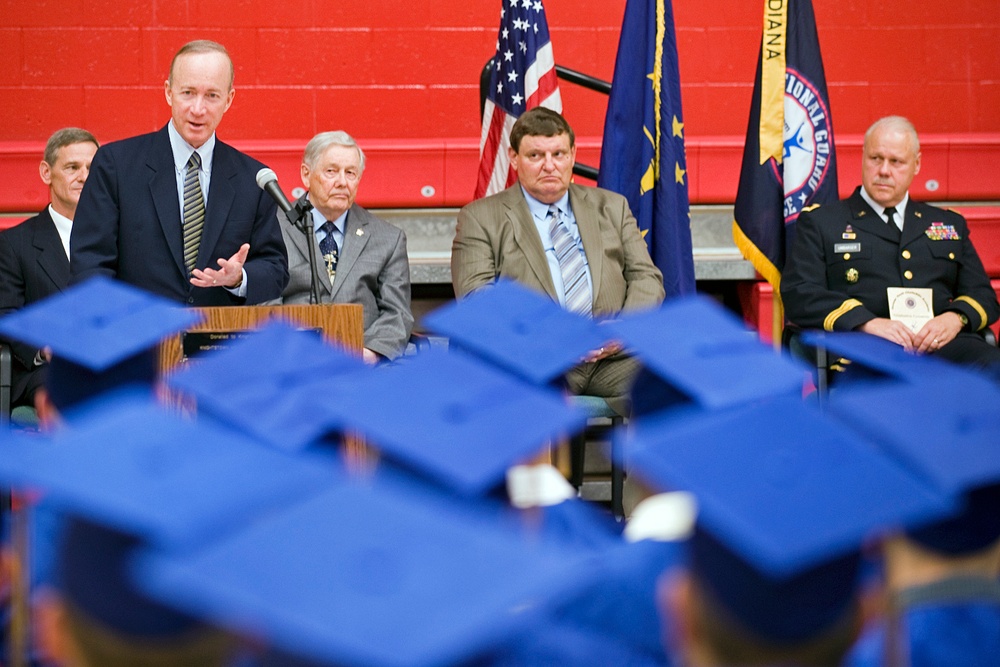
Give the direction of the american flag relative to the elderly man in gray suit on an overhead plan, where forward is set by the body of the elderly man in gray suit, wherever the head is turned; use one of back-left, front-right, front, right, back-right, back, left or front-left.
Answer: back-left

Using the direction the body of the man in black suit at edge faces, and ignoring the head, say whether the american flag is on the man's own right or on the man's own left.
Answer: on the man's own left

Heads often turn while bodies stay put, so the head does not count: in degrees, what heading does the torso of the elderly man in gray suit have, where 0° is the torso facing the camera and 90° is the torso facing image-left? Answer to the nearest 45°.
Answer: approximately 0°

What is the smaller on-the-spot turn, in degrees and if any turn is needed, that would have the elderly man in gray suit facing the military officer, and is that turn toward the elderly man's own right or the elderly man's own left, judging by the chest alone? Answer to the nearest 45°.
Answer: approximately 90° to the elderly man's own left

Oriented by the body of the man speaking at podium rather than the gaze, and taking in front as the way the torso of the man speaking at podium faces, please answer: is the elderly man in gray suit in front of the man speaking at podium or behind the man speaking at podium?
behind

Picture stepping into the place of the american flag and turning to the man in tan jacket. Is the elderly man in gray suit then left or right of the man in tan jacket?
right

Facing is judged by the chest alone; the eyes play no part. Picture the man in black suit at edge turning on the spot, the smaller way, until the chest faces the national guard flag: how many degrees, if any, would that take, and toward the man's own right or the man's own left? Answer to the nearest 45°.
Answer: approximately 45° to the man's own left

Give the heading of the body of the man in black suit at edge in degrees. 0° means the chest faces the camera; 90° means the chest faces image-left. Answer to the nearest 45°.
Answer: approximately 315°

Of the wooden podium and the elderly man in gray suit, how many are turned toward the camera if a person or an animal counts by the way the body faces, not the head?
2
